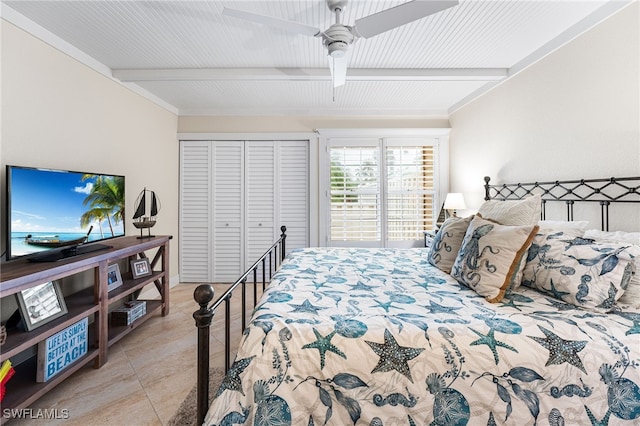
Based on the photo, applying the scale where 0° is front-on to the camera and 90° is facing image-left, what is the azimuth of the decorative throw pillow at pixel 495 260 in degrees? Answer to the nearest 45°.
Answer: approximately 45°

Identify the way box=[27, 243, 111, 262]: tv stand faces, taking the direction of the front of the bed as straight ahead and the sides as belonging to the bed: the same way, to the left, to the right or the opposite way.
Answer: the opposite way

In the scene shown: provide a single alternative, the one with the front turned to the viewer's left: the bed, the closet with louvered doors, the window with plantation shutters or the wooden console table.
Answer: the bed

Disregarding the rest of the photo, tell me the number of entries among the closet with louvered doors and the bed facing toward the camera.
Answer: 1

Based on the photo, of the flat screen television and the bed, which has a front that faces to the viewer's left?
the bed

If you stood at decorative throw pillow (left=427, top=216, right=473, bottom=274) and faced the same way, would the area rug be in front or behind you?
in front

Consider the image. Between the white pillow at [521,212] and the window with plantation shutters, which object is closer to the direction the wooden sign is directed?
the white pillow

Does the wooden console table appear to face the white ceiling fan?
yes

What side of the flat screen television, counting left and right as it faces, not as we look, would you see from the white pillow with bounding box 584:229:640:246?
front

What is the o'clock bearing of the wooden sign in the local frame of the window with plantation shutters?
The wooden sign is roughly at 1 o'clock from the window with plantation shutters.

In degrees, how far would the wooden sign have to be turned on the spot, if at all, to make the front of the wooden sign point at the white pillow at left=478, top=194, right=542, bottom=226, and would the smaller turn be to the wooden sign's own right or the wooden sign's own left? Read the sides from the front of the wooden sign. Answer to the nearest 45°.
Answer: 0° — it already faces it

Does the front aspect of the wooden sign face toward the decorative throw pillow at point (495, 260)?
yes

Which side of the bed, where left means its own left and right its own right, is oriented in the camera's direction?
left
